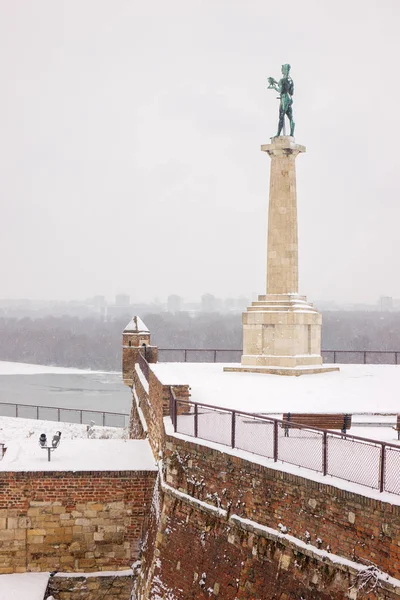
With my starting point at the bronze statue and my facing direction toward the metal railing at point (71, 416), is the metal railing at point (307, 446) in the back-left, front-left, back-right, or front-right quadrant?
back-left

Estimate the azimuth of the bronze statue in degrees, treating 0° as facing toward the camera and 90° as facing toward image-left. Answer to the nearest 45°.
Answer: approximately 135°

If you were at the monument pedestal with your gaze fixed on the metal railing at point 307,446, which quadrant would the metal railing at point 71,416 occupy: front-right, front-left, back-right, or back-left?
back-right
